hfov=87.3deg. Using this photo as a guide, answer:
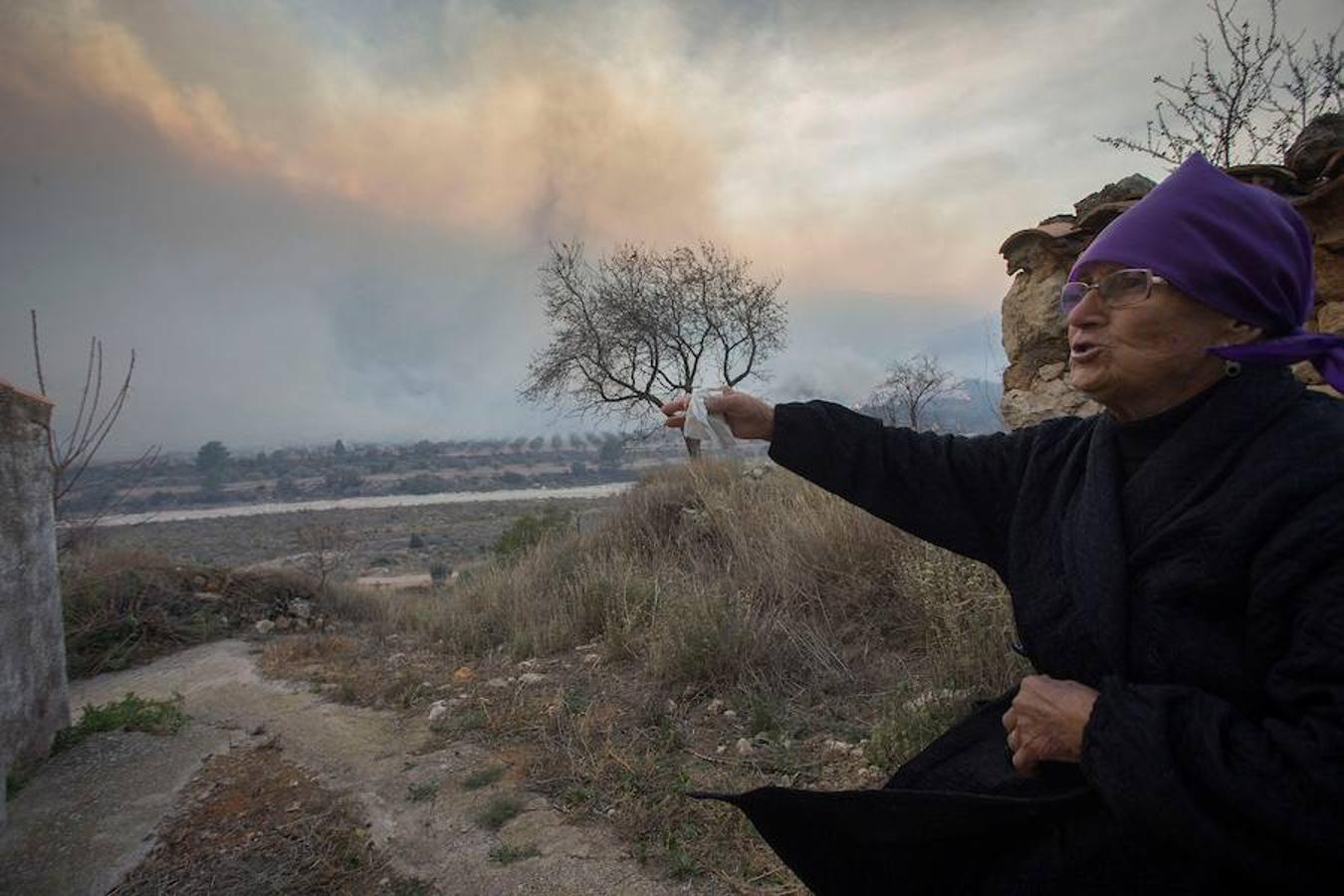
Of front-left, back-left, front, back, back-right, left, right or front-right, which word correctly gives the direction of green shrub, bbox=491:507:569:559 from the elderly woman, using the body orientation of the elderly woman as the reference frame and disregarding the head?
right

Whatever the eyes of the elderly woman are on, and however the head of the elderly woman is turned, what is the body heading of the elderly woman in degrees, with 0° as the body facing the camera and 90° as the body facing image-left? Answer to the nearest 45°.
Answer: approximately 45°

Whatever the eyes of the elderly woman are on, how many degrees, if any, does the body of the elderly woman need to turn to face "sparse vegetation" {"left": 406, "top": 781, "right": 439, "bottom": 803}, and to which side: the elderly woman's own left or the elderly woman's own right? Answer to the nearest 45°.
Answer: approximately 45° to the elderly woman's own right

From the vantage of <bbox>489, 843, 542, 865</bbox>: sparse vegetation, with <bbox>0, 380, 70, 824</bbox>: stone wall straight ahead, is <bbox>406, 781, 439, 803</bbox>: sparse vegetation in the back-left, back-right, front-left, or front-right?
front-right

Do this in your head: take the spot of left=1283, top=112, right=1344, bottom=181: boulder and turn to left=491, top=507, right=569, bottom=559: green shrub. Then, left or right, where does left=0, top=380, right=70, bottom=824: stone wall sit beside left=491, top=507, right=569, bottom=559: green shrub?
left

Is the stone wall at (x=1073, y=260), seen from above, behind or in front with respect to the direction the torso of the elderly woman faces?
behind

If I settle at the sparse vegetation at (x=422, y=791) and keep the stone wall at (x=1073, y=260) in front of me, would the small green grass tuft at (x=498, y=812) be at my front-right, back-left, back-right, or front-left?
front-right

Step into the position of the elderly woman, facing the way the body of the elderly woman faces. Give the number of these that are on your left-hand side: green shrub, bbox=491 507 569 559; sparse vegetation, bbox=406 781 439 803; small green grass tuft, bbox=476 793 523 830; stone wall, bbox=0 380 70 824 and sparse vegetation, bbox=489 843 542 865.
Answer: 0

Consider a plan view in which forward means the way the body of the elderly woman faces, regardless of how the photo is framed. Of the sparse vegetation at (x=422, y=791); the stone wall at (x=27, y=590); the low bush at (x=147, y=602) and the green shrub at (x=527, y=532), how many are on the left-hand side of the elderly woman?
0

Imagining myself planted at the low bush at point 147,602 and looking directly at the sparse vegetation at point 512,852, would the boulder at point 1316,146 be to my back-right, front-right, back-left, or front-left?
front-left

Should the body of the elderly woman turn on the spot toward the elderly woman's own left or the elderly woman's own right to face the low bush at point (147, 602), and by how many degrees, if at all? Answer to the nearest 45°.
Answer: approximately 45° to the elderly woman's own right

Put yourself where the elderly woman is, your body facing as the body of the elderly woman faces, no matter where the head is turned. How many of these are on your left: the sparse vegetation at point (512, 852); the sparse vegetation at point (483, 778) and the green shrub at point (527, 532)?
0

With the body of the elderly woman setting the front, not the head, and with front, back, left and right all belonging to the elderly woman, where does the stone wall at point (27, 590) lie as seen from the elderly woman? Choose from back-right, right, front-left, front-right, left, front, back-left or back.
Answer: front-right

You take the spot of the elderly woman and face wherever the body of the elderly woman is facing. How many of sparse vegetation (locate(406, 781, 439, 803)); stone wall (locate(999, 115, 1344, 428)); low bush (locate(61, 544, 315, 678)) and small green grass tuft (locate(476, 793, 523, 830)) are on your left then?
0

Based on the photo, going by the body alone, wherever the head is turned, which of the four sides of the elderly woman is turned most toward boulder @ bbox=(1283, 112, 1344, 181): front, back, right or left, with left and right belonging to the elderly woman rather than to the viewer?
back

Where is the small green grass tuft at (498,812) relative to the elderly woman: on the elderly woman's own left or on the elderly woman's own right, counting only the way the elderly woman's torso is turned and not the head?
on the elderly woman's own right

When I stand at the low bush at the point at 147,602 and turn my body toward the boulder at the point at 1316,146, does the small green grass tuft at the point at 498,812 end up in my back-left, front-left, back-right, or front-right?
front-right

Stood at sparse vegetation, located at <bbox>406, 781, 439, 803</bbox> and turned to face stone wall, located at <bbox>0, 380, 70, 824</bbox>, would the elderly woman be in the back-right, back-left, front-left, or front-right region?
back-left
